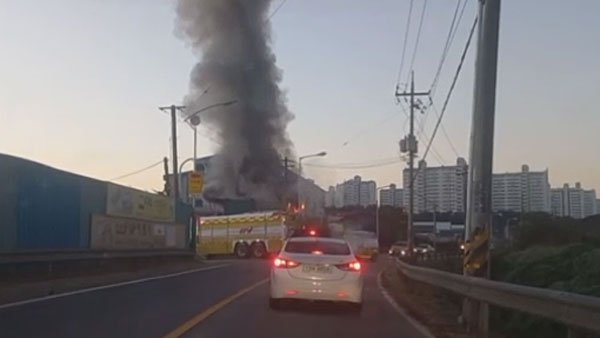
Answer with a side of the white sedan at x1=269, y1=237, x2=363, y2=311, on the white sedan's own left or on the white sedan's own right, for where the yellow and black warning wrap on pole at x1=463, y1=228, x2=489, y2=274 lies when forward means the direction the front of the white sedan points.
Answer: on the white sedan's own right

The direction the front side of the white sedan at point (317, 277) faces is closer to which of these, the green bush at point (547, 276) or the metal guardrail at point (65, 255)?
the metal guardrail

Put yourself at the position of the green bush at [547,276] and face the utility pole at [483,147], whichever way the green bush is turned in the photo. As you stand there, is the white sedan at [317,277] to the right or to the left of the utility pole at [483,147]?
right

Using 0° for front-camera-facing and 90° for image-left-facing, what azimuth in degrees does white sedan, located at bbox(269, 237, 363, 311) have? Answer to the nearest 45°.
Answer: approximately 180°

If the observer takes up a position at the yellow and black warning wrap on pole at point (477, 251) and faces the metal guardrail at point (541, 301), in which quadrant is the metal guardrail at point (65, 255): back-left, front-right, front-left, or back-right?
back-right

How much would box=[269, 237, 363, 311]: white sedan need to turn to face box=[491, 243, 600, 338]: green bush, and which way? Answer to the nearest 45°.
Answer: approximately 90° to its right

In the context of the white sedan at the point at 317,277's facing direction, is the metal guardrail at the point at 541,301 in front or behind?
behind

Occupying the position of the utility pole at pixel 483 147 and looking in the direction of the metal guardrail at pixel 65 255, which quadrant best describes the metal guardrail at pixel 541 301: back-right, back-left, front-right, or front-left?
back-left

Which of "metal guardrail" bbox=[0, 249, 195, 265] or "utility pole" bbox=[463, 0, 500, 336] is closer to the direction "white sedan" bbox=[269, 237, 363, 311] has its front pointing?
the metal guardrail
